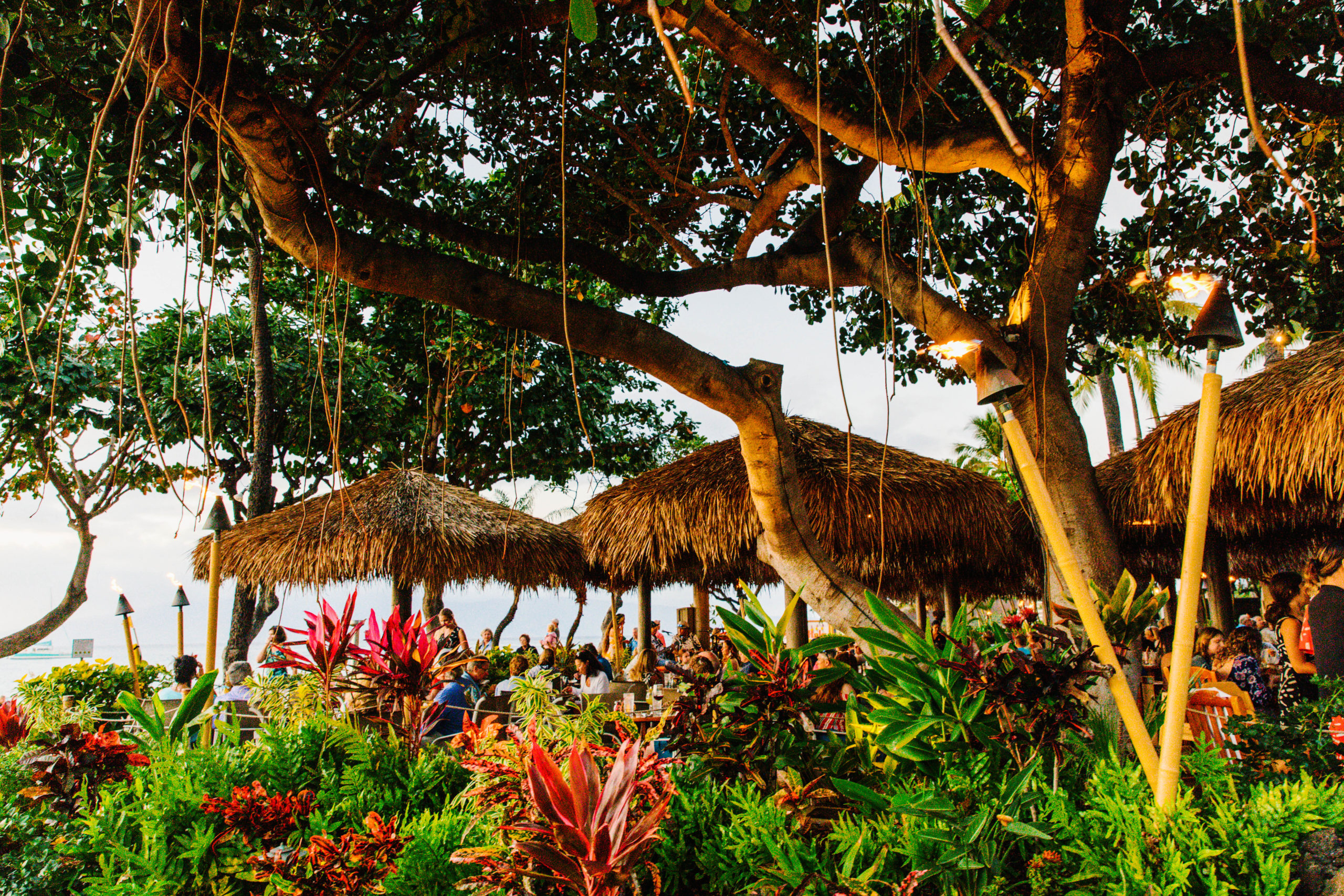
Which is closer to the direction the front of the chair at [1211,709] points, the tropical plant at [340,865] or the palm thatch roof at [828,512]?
the palm thatch roof

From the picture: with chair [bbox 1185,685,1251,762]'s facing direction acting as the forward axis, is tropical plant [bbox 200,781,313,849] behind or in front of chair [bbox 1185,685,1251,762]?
behind

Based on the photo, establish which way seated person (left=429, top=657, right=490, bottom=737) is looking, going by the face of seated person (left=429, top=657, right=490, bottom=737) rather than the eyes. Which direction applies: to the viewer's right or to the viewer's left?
to the viewer's right

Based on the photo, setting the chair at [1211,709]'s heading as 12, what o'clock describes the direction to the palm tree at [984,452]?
The palm tree is roughly at 10 o'clock from the chair.

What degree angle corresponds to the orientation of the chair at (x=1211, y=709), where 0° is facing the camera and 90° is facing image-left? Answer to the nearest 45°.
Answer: approximately 225°
